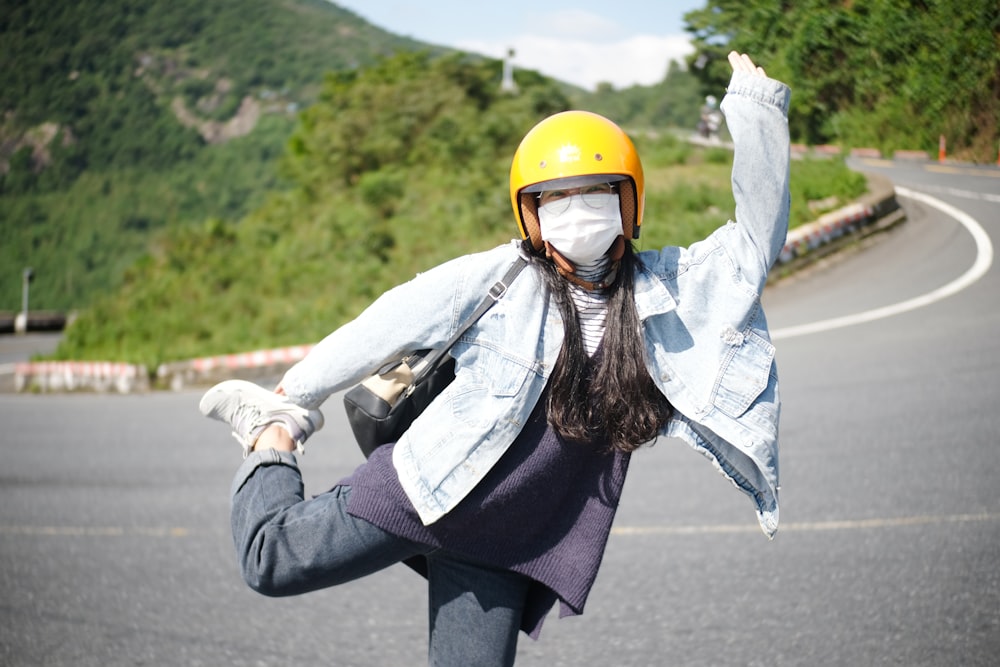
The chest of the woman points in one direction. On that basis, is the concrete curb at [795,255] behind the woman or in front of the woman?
behind

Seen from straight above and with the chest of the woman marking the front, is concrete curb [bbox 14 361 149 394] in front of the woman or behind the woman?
behind

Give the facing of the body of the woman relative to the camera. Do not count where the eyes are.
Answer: toward the camera

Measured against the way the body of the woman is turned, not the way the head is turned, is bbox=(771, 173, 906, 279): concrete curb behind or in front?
behind

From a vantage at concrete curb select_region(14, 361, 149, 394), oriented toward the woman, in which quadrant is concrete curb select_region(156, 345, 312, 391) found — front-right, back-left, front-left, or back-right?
front-left

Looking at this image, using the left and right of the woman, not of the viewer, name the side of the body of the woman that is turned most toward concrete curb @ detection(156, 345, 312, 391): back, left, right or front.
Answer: back
